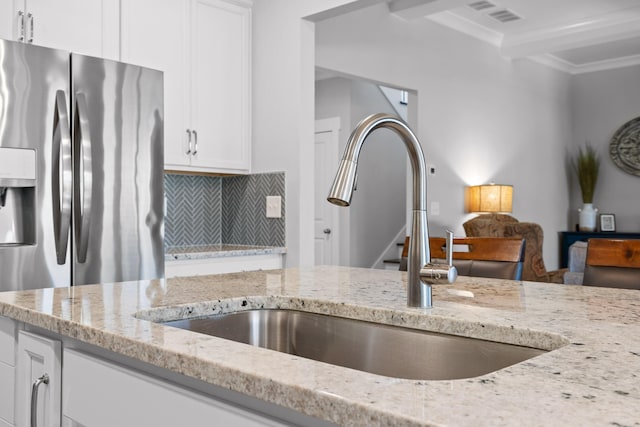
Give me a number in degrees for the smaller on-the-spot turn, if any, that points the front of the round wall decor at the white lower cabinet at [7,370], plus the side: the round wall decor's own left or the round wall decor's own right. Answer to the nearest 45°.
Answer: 0° — it already faces it

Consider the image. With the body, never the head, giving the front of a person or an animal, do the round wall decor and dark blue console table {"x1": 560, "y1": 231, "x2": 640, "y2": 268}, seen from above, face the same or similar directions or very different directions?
same or similar directions

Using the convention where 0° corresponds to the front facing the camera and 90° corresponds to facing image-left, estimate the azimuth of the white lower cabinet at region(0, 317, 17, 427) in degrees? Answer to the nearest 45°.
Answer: approximately 45°

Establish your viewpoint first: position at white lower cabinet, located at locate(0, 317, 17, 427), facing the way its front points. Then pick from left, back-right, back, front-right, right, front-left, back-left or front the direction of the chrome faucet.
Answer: left

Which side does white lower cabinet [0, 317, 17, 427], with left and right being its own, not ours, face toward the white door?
back

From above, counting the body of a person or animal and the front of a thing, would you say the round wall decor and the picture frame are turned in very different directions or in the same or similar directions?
same or similar directions

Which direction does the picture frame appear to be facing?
toward the camera

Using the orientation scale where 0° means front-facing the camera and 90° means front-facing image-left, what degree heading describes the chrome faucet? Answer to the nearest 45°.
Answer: approximately 45°

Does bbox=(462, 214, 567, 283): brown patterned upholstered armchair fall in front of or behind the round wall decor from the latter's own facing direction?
in front

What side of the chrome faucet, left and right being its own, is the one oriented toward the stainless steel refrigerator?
right

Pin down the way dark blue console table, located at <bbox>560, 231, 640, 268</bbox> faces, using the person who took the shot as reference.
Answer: facing the viewer

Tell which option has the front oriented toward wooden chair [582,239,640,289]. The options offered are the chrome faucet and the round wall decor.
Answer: the round wall decor

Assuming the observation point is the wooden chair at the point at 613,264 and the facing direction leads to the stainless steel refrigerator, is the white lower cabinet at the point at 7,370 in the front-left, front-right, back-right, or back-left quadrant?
front-left

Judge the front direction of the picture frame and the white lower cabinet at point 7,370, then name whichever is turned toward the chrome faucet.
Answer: the picture frame

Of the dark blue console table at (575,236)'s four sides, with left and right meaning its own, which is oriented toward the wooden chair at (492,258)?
front
